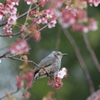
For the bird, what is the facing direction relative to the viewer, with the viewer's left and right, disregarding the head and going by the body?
facing to the right of the viewer
